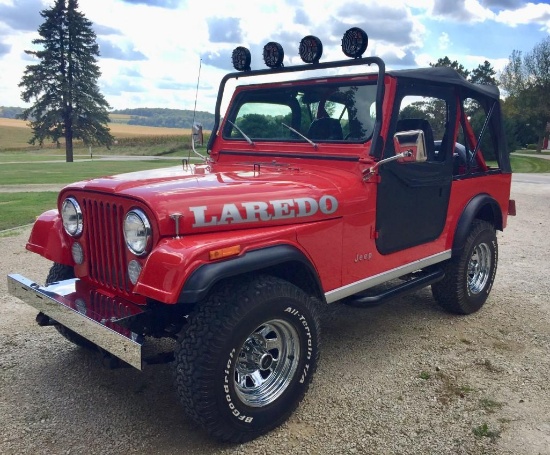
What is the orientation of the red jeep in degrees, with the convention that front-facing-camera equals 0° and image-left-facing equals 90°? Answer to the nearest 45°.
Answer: approximately 45°

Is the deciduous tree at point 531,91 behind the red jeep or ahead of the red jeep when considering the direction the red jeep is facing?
behind

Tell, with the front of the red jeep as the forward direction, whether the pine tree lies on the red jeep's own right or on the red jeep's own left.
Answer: on the red jeep's own right
